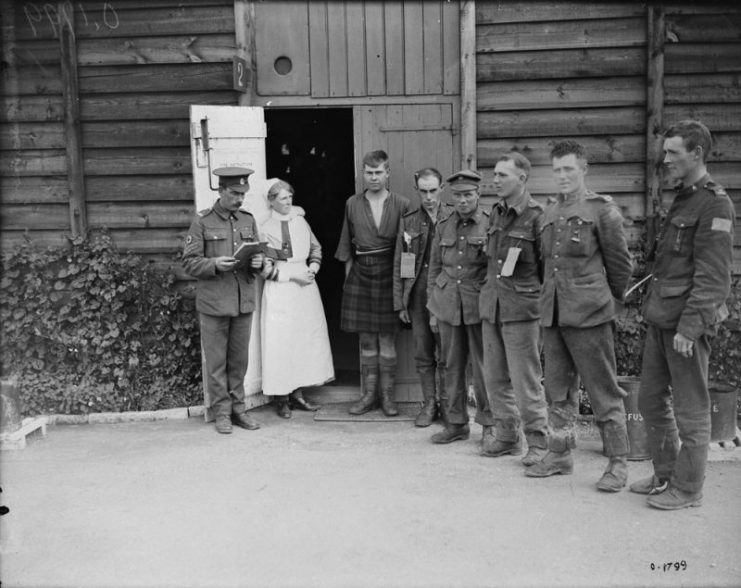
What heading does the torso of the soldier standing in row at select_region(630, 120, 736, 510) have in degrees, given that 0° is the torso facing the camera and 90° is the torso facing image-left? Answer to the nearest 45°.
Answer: approximately 90°

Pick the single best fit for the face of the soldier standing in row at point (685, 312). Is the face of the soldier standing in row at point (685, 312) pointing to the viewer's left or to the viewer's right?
to the viewer's left

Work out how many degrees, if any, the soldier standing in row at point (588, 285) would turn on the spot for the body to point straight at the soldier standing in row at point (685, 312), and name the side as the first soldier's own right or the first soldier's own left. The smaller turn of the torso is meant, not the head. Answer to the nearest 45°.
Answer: approximately 90° to the first soldier's own left

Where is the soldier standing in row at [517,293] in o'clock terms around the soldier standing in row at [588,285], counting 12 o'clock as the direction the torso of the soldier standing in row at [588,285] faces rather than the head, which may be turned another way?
the soldier standing in row at [517,293] is roughly at 3 o'clock from the soldier standing in row at [588,285].

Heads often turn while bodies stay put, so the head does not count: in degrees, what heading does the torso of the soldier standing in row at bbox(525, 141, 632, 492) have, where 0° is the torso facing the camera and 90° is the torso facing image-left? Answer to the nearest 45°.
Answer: approximately 45°

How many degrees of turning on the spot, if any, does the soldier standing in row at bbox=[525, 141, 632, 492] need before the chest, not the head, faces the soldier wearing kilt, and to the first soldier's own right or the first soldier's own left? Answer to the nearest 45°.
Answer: approximately 90° to the first soldier's own right
